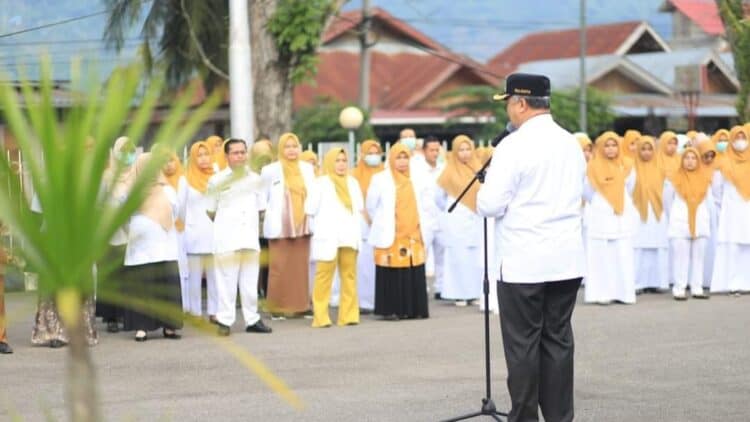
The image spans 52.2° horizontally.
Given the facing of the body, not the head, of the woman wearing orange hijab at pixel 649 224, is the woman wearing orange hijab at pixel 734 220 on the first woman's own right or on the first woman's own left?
on the first woman's own left

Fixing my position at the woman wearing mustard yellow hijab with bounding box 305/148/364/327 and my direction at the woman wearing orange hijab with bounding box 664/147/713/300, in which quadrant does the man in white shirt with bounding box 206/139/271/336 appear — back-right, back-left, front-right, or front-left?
back-right

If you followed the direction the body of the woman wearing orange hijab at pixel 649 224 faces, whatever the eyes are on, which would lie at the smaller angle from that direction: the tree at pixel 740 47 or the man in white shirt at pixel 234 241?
the man in white shirt

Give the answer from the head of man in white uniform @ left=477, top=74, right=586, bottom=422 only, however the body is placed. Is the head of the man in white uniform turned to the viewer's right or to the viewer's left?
to the viewer's left

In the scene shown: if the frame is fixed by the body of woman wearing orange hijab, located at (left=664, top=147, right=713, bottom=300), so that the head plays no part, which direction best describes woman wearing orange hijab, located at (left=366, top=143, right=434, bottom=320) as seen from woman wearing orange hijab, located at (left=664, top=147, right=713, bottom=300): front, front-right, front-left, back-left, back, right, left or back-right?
front-right

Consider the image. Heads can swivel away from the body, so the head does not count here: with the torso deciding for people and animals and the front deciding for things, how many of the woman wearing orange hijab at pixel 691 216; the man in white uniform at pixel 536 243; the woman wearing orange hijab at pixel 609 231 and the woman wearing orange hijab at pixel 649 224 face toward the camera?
3

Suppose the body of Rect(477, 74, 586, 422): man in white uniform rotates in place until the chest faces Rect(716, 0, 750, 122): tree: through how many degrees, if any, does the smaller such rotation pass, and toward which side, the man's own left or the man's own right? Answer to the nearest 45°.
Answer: approximately 45° to the man's own right

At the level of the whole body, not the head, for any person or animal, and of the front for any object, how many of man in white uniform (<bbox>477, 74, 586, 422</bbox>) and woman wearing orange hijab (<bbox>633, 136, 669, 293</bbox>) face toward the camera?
1

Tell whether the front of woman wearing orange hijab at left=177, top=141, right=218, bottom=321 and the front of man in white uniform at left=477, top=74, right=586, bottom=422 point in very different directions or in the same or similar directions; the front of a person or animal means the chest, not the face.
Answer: very different directions
